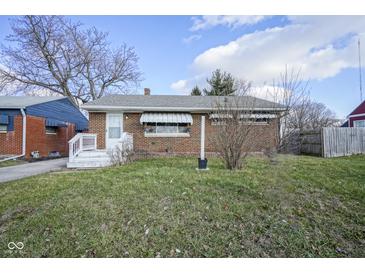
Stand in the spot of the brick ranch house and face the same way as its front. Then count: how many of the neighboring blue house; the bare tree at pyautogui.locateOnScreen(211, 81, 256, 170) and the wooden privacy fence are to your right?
1

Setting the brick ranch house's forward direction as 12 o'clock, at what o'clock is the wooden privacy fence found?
The wooden privacy fence is roughly at 9 o'clock from the brick ranch house.

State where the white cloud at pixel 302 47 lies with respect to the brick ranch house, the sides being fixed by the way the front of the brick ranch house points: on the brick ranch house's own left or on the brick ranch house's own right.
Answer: on the brick ranch house's own left

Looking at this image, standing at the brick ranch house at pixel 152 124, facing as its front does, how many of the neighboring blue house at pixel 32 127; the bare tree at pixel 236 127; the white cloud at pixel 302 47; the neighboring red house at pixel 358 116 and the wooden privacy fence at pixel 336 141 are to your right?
1

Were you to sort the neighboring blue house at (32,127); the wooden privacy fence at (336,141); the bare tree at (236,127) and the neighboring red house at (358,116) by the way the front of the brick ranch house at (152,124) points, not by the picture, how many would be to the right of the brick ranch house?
1

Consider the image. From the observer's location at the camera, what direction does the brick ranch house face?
facing the viewer

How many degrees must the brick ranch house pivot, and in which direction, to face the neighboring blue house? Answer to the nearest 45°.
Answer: approximately 90° to its right
